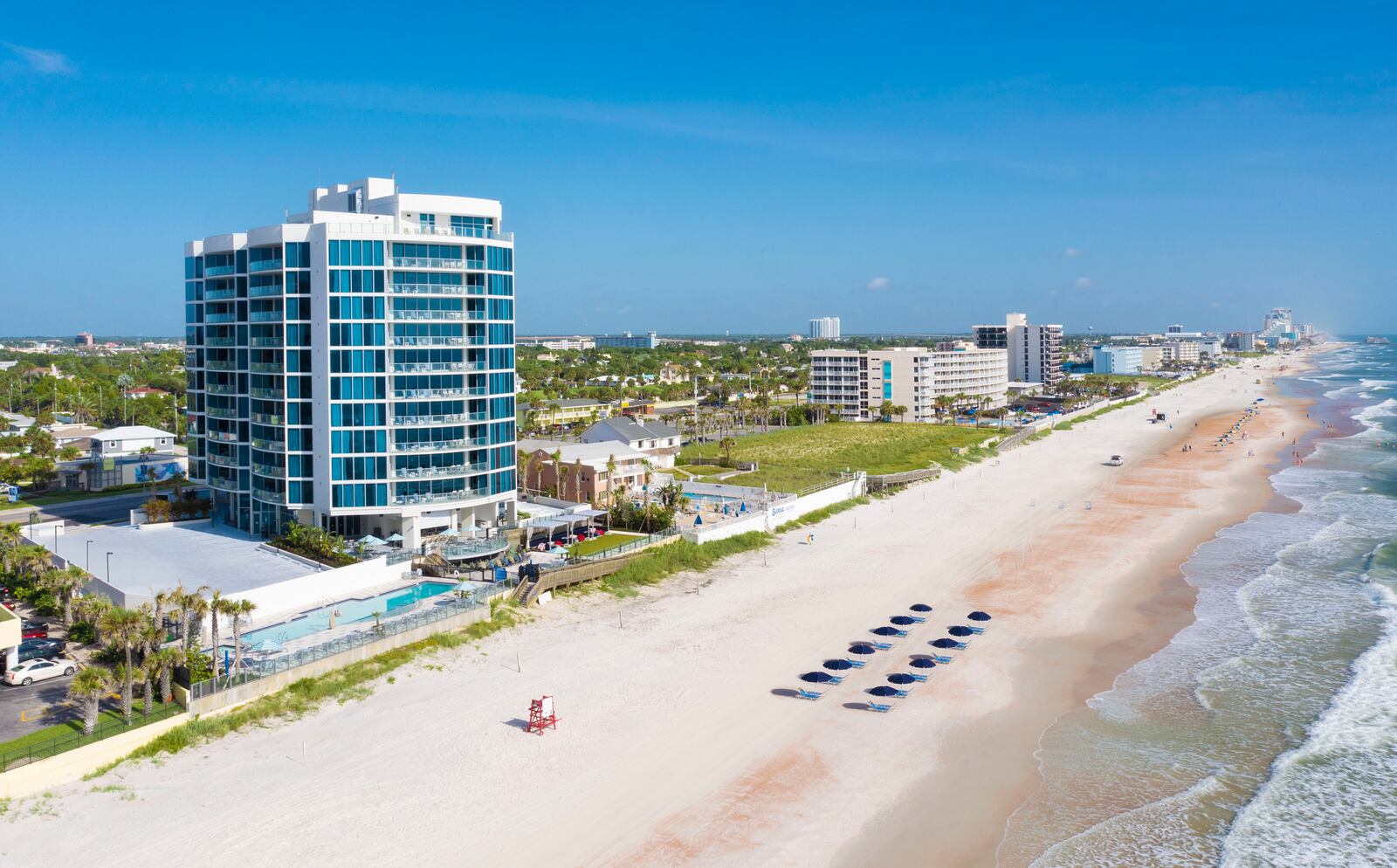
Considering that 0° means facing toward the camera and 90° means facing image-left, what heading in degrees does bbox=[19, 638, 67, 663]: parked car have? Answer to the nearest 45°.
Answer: approximately 270°

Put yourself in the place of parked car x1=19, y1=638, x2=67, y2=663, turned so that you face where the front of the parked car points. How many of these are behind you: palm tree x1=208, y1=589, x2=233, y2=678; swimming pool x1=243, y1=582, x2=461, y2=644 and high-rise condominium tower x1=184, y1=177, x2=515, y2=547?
0

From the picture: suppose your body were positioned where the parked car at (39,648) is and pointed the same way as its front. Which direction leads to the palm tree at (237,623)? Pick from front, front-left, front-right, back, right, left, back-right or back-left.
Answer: front-right

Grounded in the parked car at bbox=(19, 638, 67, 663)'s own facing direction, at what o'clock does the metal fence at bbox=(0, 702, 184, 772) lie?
The metal fence is roughly at 3 o'clock from the parked car.

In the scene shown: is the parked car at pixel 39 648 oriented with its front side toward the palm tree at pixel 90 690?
no
